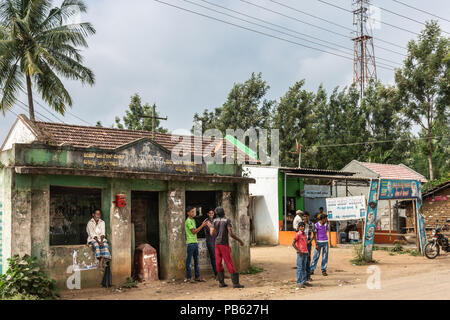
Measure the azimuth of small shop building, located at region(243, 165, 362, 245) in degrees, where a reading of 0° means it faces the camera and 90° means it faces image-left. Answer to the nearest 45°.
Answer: approximately 315°

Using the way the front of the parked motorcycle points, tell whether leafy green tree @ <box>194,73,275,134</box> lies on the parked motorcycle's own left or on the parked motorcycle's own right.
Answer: on the parked motorcycle's own right

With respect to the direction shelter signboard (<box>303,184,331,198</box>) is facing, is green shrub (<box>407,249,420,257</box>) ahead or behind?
ahead

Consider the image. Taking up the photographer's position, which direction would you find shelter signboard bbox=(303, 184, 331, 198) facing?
facing the viewer

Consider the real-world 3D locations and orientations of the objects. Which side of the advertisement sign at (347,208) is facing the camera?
front

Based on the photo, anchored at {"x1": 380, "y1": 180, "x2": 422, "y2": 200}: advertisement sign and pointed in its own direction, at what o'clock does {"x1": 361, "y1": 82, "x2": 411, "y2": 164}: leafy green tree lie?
The leafy green tree is roughly at 6 o'clock from the advertisement sign.

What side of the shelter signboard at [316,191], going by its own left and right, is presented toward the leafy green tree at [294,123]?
back

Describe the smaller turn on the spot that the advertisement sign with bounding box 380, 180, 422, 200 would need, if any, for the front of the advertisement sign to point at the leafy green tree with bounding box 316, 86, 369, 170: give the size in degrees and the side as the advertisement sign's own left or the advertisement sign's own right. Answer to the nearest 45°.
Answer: approximately 180°

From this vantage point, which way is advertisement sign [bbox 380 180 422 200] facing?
toward the camera

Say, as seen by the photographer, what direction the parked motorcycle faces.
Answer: facing the viewer and to the left of the viewer

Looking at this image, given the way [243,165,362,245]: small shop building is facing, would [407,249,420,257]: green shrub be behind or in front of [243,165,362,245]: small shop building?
in front

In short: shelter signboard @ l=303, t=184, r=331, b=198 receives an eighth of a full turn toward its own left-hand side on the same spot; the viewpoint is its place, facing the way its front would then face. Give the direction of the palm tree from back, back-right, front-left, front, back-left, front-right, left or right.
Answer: right

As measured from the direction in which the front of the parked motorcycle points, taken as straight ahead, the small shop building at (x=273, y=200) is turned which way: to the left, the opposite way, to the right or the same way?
to the left

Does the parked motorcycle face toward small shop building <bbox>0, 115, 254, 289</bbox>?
yes

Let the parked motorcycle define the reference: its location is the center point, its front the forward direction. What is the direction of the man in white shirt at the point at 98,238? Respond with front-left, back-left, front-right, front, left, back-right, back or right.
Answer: front
